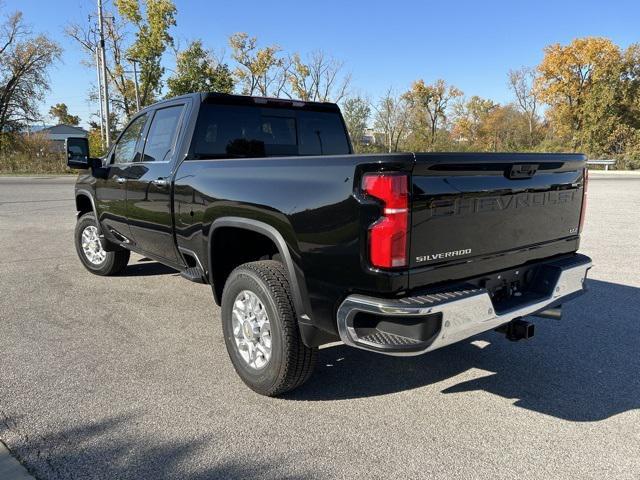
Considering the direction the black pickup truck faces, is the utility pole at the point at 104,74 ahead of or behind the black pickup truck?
ahead

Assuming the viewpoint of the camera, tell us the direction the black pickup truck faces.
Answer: facing away from the viewer and to the left of the viewer
